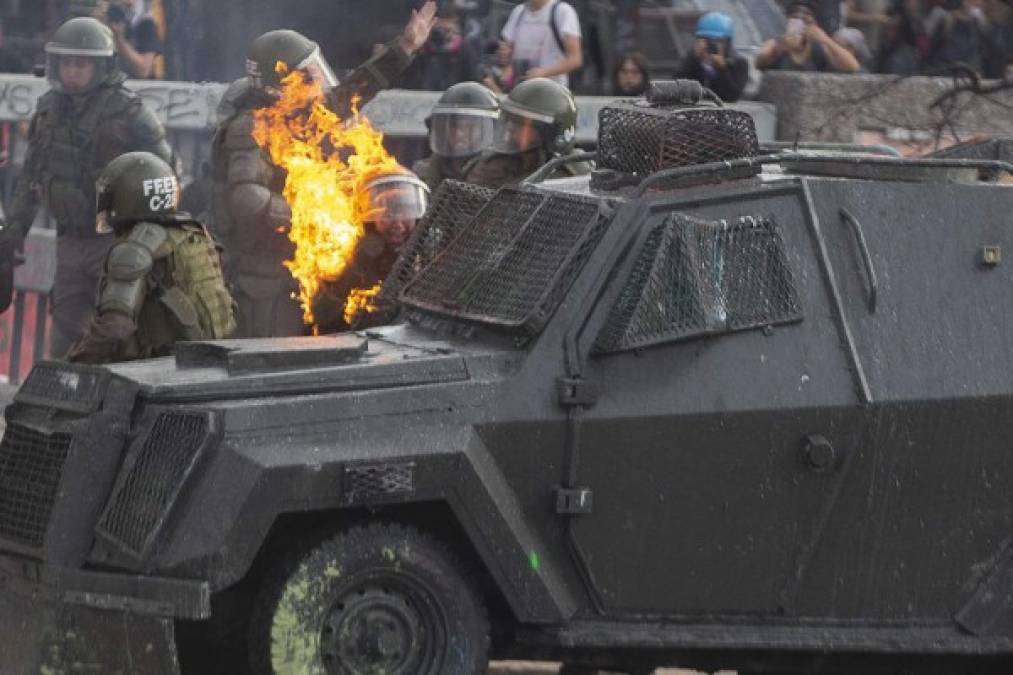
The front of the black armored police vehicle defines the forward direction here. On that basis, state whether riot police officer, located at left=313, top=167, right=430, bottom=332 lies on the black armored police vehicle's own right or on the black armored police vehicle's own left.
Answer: on the black armored police vehicle's own right

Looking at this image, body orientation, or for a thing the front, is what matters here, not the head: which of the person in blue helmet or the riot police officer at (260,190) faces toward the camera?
the person in blue helmet

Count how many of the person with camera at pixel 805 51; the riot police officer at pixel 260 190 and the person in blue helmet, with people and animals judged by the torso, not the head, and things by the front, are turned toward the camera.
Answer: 2

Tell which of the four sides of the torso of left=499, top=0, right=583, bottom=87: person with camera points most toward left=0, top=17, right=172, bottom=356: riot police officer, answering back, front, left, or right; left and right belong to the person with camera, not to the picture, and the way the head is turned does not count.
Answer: front

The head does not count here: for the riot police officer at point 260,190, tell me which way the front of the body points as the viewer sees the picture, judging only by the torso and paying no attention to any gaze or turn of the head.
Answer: to the viewer's right

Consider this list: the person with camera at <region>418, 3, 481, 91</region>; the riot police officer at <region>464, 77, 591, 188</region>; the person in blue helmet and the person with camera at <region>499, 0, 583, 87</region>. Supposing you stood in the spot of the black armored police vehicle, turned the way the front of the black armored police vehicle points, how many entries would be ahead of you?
0

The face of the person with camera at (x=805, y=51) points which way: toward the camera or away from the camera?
toward the camera

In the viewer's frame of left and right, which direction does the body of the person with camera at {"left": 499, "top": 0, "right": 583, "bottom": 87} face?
facing the viewer and to the left of the viewer

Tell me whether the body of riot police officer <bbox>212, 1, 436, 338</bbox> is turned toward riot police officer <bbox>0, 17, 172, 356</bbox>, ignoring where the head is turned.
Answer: no

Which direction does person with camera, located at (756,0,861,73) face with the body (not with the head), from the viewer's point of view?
toward the camera

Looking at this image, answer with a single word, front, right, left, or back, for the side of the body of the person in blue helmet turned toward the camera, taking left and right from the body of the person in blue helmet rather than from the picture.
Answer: front

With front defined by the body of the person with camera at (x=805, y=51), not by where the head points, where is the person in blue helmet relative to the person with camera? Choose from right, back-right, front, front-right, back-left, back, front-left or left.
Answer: front-right

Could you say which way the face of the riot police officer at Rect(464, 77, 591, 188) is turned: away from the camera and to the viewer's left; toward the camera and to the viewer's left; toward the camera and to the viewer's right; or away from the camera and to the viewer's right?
toward the camera and to the viewer's left

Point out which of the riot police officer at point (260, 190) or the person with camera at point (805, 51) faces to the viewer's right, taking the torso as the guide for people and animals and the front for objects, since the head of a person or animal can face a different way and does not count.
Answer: the riot police officer
